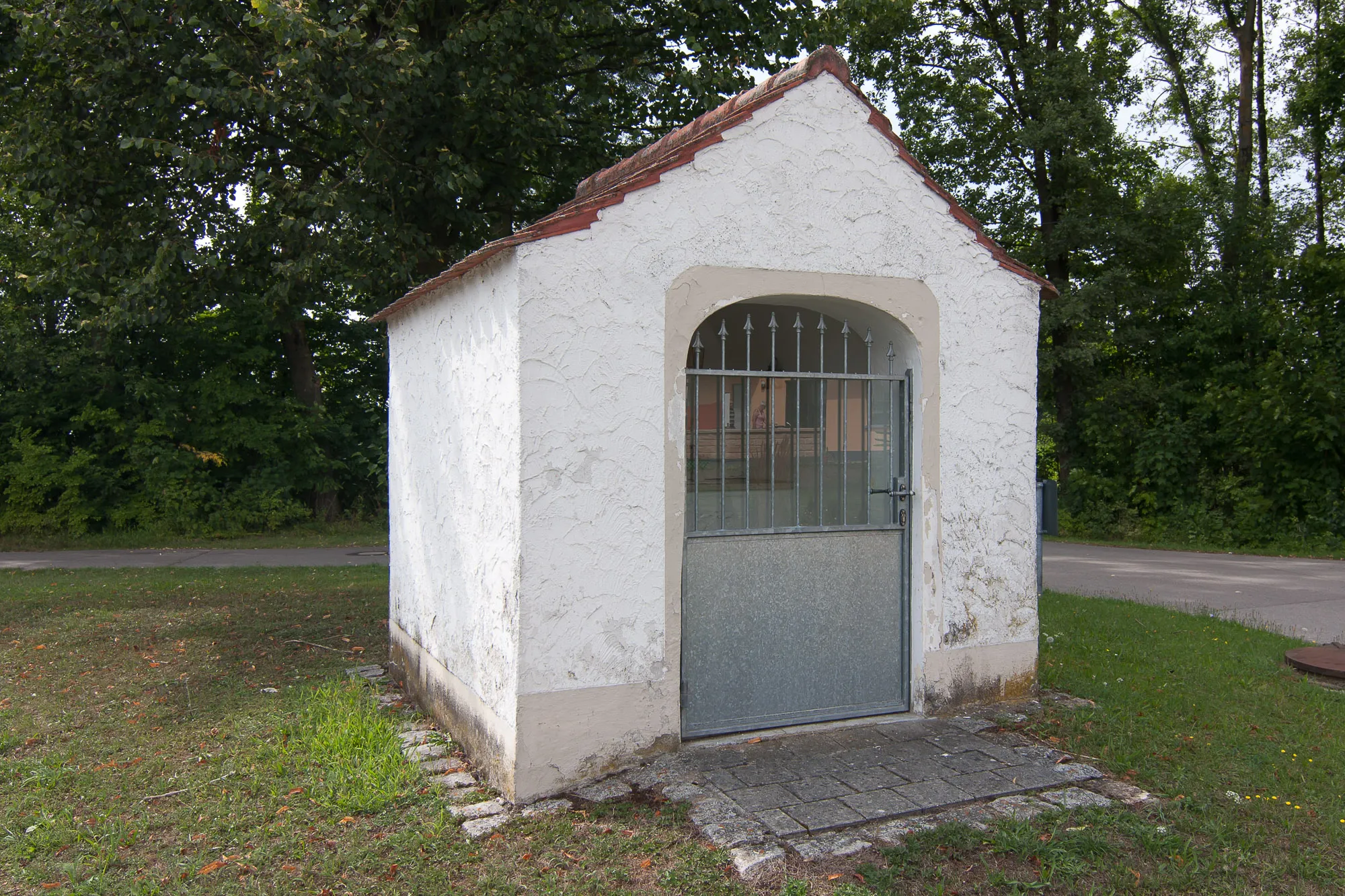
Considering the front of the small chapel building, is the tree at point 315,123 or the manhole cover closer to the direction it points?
the manhole cover

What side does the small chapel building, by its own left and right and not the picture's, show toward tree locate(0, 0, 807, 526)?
back

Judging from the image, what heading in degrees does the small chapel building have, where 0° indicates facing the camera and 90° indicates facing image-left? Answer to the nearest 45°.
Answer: approximately 315°

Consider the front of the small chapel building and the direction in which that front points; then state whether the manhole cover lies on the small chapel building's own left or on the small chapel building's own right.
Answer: on the small chapel building's own left

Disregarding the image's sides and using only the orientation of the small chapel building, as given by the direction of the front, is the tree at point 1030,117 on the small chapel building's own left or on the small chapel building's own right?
on the small chapel building's own left

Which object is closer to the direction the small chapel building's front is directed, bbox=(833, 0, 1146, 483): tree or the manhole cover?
the manhole cover
